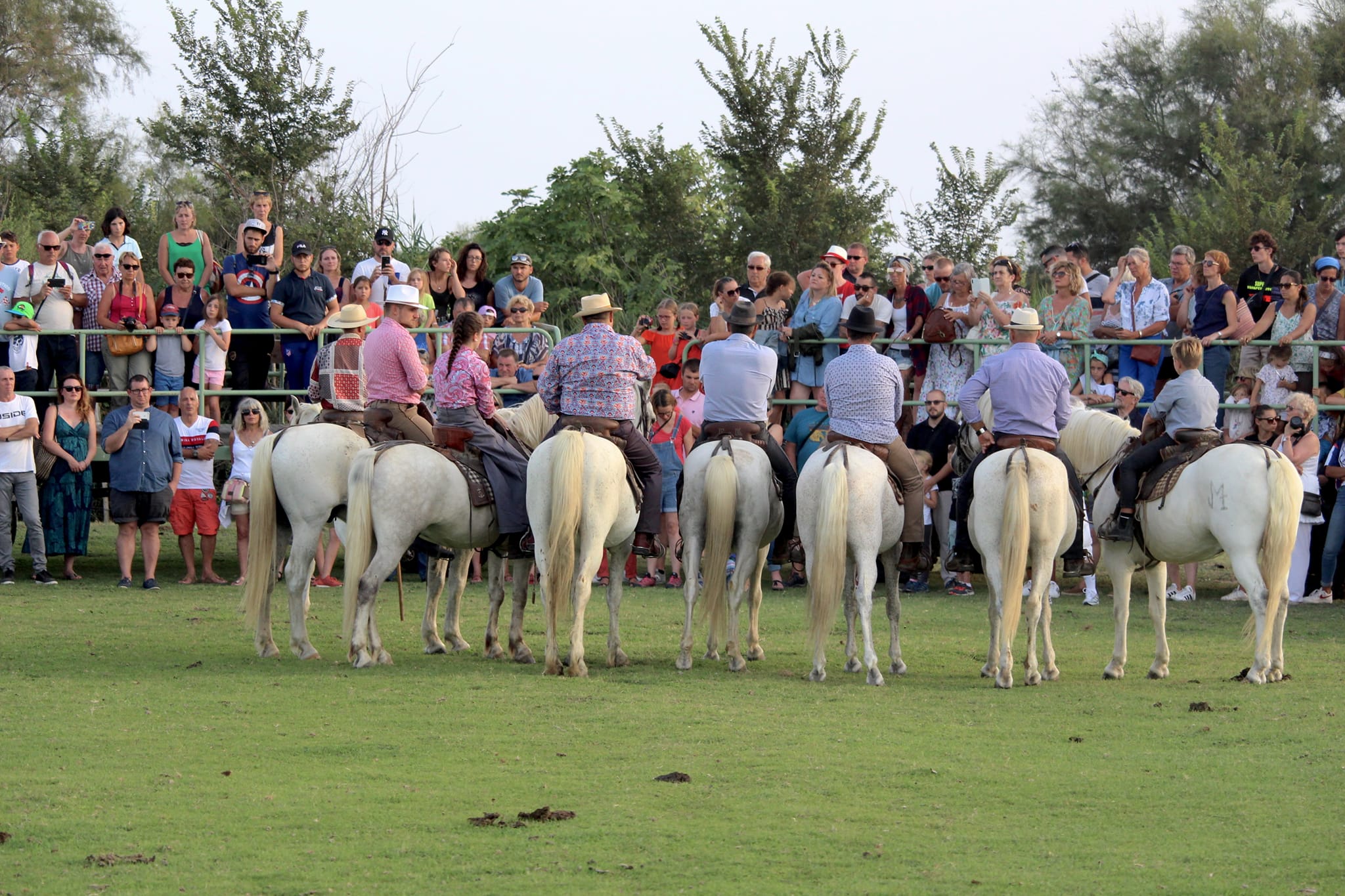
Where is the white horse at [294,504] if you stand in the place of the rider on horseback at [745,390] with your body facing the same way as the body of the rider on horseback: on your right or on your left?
on your left

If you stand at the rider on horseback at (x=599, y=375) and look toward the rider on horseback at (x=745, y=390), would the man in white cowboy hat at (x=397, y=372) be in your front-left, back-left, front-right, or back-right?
back-left

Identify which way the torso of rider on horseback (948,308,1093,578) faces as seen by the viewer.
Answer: away from the camera

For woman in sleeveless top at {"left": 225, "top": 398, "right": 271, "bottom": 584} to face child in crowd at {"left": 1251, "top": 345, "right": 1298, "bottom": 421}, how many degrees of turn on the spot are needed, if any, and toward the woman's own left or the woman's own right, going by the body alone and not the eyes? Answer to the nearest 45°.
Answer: approximately 90° to the woman's own left

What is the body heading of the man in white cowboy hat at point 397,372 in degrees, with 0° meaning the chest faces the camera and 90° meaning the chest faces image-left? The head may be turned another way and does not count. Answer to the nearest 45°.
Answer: approximately 225°

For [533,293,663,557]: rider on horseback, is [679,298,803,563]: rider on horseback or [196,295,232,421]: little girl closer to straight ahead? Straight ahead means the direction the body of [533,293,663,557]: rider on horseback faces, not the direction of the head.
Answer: the little girl

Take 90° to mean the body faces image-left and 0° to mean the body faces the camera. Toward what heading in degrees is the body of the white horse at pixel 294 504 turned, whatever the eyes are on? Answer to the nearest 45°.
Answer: approximately 225°

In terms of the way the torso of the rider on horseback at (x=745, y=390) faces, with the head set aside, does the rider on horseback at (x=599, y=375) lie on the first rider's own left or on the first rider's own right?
on the first rider's own left

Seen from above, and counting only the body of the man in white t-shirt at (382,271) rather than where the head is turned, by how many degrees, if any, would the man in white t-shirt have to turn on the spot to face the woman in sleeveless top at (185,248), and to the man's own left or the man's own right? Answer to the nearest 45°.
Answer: approximately 90° to the man's own right

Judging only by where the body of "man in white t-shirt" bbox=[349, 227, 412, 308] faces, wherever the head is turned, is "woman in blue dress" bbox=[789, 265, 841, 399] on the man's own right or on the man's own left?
on the man's own left

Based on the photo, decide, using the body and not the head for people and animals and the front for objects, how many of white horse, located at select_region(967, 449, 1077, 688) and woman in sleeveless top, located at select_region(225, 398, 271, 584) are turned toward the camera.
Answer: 1

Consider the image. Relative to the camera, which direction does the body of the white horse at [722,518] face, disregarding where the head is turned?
away from the camera

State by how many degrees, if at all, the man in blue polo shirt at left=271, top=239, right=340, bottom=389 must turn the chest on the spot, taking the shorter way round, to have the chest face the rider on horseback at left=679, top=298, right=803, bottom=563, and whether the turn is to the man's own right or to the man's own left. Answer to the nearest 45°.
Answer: approximately 45° to the man's own left

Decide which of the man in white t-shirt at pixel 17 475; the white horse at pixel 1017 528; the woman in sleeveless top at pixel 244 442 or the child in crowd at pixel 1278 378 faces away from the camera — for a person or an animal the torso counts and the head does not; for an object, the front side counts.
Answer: the white horse
